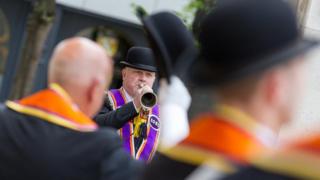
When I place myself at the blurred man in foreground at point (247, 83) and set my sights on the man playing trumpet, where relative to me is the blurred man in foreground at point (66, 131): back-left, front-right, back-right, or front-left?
front-left

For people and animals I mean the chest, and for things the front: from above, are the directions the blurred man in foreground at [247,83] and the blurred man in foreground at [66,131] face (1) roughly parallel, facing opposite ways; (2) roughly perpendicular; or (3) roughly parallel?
roughly parallel

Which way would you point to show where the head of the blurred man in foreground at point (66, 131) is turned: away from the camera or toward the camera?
away from the camera

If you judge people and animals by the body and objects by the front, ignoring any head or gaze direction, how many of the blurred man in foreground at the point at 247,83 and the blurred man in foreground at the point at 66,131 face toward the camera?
0

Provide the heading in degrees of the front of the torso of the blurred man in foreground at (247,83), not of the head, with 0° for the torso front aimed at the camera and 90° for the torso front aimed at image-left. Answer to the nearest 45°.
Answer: approximately 225°

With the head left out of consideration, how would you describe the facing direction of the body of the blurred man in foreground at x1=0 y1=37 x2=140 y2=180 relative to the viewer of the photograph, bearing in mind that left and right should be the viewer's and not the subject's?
facing away from the viewer and to the right of the viewer

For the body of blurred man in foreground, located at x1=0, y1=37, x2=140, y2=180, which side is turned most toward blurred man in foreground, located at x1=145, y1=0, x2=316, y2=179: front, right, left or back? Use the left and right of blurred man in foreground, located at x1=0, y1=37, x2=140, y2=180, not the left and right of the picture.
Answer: right

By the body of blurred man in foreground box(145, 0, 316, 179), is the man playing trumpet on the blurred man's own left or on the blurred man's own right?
on the blurred man's own left

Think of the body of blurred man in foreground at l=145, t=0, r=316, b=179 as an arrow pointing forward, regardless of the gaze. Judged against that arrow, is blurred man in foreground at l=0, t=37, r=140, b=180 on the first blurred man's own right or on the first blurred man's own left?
on the first blurred man's own left

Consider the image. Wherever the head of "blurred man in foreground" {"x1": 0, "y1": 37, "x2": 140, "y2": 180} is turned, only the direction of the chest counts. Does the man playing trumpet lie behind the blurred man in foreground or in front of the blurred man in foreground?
in front
